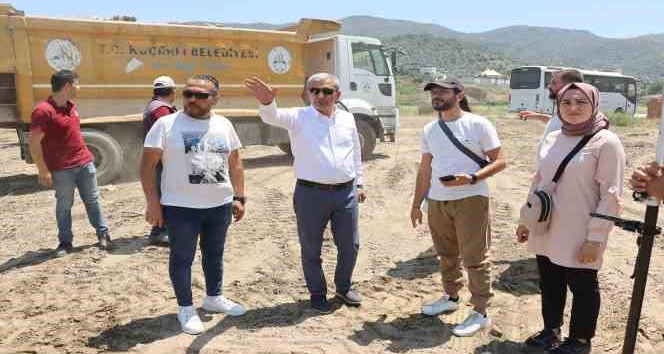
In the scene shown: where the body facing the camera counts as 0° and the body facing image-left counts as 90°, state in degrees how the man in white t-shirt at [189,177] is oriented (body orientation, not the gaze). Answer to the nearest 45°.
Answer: approximately 315°

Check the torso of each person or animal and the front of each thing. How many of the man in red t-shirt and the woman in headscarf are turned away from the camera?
0

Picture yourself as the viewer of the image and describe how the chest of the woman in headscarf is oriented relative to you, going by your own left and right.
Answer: facing the viewer and to the left of the viewer

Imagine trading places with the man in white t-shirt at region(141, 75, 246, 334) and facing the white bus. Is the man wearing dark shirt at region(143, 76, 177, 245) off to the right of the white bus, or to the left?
left

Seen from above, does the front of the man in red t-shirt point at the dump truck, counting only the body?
no

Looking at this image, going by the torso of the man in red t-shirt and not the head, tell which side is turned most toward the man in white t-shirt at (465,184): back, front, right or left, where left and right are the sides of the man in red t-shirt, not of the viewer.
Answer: front

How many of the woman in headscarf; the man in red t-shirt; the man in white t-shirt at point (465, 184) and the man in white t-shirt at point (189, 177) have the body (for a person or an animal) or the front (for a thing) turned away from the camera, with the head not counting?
0

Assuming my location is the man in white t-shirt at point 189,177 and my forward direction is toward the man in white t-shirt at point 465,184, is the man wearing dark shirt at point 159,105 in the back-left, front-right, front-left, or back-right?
back-left

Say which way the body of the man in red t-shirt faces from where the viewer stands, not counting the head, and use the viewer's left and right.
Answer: facing the viewer and to the right of the viewer

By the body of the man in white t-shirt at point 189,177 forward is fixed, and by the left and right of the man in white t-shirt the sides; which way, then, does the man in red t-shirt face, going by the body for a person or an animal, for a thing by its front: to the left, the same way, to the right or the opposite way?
the same way

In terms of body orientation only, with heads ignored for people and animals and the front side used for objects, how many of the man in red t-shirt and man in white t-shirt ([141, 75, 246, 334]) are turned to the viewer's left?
0

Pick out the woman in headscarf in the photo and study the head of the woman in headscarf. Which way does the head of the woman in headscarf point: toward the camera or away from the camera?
toward the camera

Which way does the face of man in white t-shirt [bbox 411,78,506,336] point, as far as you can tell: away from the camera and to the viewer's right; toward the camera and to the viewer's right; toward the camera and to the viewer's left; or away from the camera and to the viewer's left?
toward the camera and to the viewer's left

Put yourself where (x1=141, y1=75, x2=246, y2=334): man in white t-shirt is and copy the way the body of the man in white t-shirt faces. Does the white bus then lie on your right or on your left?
on your left

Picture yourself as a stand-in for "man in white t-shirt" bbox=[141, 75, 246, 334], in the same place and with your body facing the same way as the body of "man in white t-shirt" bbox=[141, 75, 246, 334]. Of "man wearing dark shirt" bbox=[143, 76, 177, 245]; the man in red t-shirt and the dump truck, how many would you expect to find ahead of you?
0

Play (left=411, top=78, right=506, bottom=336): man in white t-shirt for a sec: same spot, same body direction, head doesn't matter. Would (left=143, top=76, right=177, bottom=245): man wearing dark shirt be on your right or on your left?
on your right
